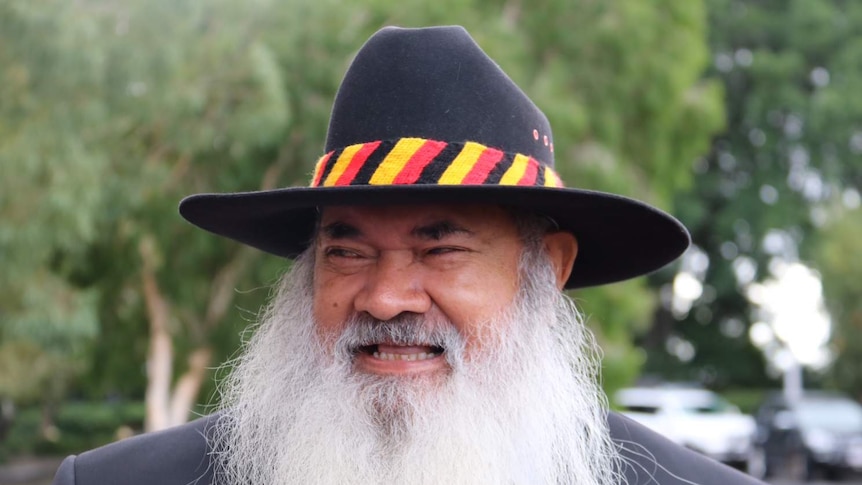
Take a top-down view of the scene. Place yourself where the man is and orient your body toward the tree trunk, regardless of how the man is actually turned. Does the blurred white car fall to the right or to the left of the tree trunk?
right

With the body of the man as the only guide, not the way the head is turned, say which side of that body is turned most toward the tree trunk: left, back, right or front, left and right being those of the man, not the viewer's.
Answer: back

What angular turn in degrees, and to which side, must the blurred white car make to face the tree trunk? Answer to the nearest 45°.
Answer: approximately 90° to its right

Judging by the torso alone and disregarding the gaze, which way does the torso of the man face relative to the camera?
toward the camera

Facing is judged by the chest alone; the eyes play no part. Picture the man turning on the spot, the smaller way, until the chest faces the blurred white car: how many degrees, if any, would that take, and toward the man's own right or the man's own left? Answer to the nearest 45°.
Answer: approximately 180°

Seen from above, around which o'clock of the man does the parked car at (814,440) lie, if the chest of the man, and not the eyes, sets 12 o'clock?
The parked car is roughly at 7 o'clock from the man.

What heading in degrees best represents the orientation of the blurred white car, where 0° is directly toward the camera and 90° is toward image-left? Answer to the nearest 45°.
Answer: approximately 315°

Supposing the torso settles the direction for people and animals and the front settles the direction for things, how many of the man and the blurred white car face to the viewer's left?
0

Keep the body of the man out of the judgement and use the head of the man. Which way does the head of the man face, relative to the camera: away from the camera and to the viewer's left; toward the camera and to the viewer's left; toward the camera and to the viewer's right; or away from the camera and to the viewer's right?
toward the camera and to the viewer's left
